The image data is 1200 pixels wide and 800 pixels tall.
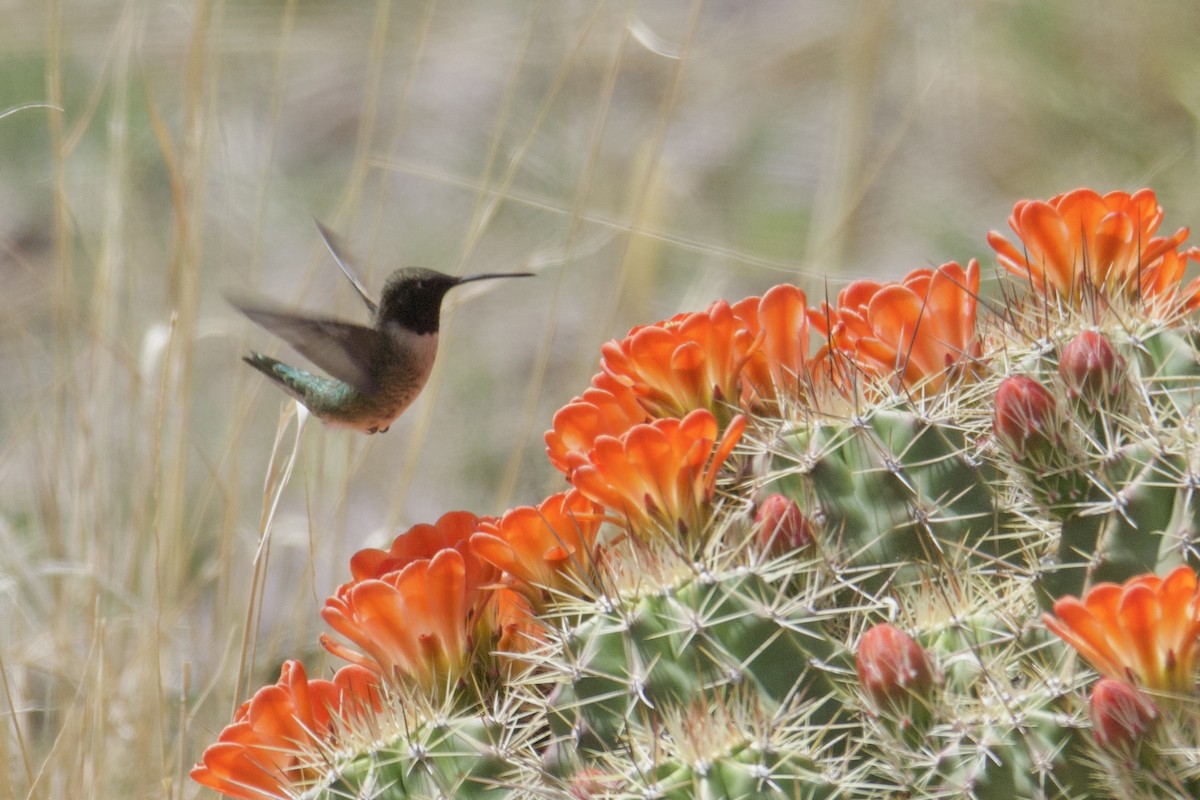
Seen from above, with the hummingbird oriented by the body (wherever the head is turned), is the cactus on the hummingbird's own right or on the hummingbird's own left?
on the hummingbird's own right

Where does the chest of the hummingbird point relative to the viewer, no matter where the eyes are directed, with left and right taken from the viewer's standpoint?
facing to the right of the viewer
